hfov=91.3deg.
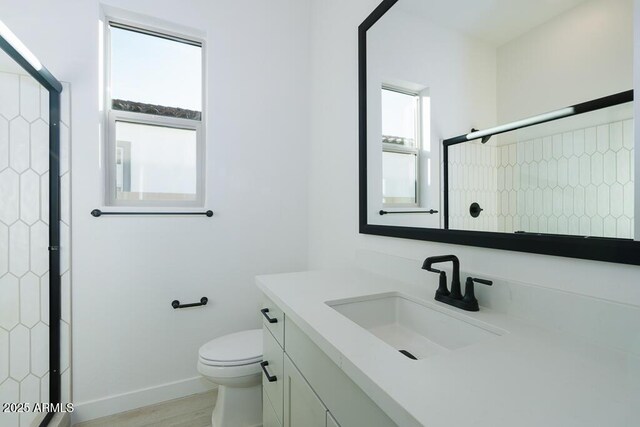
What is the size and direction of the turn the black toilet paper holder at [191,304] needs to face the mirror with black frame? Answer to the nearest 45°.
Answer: approximately 45° to its left

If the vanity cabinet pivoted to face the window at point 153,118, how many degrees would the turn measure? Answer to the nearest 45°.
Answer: approximately 90° to its right

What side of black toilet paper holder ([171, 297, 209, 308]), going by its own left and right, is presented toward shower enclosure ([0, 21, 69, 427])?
right

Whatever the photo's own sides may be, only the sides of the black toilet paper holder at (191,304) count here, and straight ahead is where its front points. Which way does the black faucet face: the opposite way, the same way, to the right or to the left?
to the right

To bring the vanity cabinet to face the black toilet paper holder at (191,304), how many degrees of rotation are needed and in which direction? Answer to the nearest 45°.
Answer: approximately 90° to its right

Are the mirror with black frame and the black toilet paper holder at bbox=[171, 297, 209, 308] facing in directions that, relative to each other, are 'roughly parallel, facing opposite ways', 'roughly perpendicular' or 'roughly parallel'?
roughly perpendicular

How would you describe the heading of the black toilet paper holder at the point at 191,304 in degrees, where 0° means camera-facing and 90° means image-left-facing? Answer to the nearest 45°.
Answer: approximately 0°
